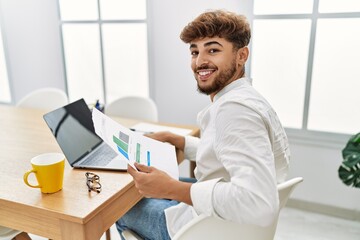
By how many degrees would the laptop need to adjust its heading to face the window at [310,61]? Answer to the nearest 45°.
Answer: approximately 45° to its left

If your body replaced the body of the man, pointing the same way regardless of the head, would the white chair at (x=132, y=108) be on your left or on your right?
on your right

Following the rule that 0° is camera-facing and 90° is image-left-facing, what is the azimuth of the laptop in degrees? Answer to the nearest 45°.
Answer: approximately 315°

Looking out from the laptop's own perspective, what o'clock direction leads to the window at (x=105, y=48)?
The window is roughly at 8 o'clock from the laptop.

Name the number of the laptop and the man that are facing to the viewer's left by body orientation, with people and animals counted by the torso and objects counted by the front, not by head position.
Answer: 1

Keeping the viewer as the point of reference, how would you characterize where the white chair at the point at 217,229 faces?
facing to the left of the viewer

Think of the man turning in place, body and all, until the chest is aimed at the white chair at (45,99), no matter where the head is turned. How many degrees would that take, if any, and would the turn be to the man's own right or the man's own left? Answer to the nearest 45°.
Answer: approximately 45° to the man's own right

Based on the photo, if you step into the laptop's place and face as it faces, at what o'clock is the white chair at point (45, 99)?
The white chair is roughly at 7 o'clock from the laptop.

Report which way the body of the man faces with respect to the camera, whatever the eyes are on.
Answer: to the viewer's left

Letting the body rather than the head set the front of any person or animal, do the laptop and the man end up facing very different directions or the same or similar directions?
very different directions

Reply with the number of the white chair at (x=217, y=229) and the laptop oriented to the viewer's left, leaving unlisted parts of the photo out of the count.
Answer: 1

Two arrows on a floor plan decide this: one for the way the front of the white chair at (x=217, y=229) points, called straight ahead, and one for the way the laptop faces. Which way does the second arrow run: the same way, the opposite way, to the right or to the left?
the opposite way
